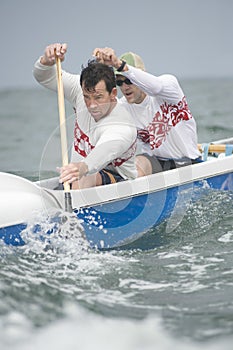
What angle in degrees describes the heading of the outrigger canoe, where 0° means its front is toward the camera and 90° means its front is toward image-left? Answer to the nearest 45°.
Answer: approximately 45°
